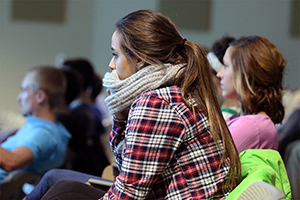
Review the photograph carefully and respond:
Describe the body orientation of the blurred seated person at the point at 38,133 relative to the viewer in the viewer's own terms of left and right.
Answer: facing to the left of the viewer
